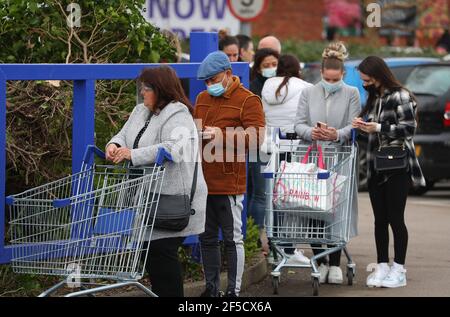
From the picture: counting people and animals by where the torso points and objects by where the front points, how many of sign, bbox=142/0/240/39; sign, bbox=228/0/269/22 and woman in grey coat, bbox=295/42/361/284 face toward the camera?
3

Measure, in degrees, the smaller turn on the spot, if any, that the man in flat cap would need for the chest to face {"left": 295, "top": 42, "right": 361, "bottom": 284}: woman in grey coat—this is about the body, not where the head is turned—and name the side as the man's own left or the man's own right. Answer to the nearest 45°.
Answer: approximately 180°

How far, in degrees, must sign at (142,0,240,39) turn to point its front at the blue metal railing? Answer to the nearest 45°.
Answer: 0° — it already faces it

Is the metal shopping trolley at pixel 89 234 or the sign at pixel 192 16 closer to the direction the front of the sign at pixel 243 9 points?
the metal shopping trolley

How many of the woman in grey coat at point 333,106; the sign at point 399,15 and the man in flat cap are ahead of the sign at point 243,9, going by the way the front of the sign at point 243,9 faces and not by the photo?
2

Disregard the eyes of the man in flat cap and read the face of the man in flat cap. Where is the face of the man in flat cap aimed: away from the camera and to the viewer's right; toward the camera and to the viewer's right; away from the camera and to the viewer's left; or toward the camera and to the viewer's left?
toward the camera and to the viewer's left
